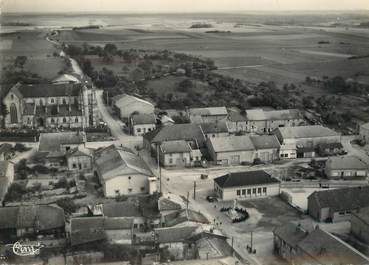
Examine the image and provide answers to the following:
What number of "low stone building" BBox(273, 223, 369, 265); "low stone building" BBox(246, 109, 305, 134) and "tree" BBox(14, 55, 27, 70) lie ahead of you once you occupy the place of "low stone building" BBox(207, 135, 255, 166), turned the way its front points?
1

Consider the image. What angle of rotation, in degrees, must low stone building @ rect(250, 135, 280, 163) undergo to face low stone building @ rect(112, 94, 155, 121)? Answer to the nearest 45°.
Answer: approximately 135° to its right

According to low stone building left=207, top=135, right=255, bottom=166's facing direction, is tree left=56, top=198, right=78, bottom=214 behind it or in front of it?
in front

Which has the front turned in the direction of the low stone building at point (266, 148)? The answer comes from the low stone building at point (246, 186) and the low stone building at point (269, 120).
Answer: the low stone building at point (269, 120)

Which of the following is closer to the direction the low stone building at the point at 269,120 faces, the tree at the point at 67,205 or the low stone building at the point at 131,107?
the tree

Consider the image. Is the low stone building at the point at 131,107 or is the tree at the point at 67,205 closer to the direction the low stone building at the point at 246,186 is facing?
the tree

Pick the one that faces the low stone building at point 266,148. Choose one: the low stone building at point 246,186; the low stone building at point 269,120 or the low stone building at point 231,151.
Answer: the low stone building at point 269,120

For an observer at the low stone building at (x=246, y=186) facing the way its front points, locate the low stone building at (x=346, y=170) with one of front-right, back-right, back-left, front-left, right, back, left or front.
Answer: back-left

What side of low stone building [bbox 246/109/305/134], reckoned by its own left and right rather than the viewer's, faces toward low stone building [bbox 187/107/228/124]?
right

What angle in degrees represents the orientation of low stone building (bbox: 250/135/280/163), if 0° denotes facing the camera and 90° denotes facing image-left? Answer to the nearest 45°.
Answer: approximately 0°

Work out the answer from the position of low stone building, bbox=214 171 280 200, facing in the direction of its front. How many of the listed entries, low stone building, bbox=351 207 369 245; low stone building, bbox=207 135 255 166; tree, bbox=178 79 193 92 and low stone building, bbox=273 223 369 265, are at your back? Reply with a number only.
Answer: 2

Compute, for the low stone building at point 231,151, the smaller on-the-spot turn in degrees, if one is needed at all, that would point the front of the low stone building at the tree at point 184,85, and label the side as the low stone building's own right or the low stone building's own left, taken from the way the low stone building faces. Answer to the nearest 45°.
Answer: approximately 180°
